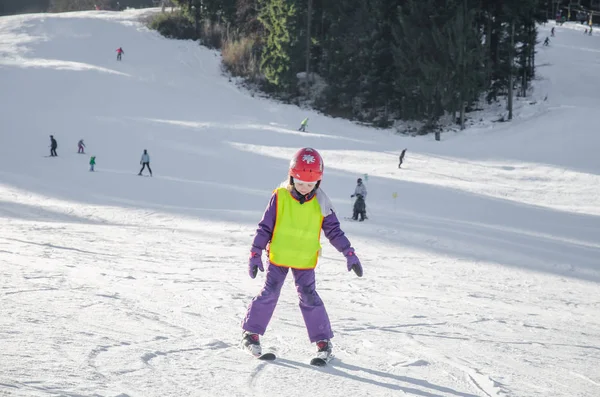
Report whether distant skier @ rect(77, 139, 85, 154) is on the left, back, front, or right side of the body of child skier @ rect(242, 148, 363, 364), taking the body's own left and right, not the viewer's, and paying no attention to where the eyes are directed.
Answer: back

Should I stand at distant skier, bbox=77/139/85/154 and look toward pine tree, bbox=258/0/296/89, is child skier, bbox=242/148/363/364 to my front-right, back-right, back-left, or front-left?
back-right

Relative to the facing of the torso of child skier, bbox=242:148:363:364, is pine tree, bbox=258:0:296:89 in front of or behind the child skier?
behind

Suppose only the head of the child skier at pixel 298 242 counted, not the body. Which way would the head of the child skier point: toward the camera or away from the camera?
toward the camera

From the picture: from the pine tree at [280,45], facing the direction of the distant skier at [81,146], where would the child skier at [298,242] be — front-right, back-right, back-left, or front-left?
front-left

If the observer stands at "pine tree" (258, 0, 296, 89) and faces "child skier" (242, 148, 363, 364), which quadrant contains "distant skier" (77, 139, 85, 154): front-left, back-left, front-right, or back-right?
front-right

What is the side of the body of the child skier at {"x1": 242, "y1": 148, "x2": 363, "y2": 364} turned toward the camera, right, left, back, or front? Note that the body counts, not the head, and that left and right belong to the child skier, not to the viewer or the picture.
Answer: front
